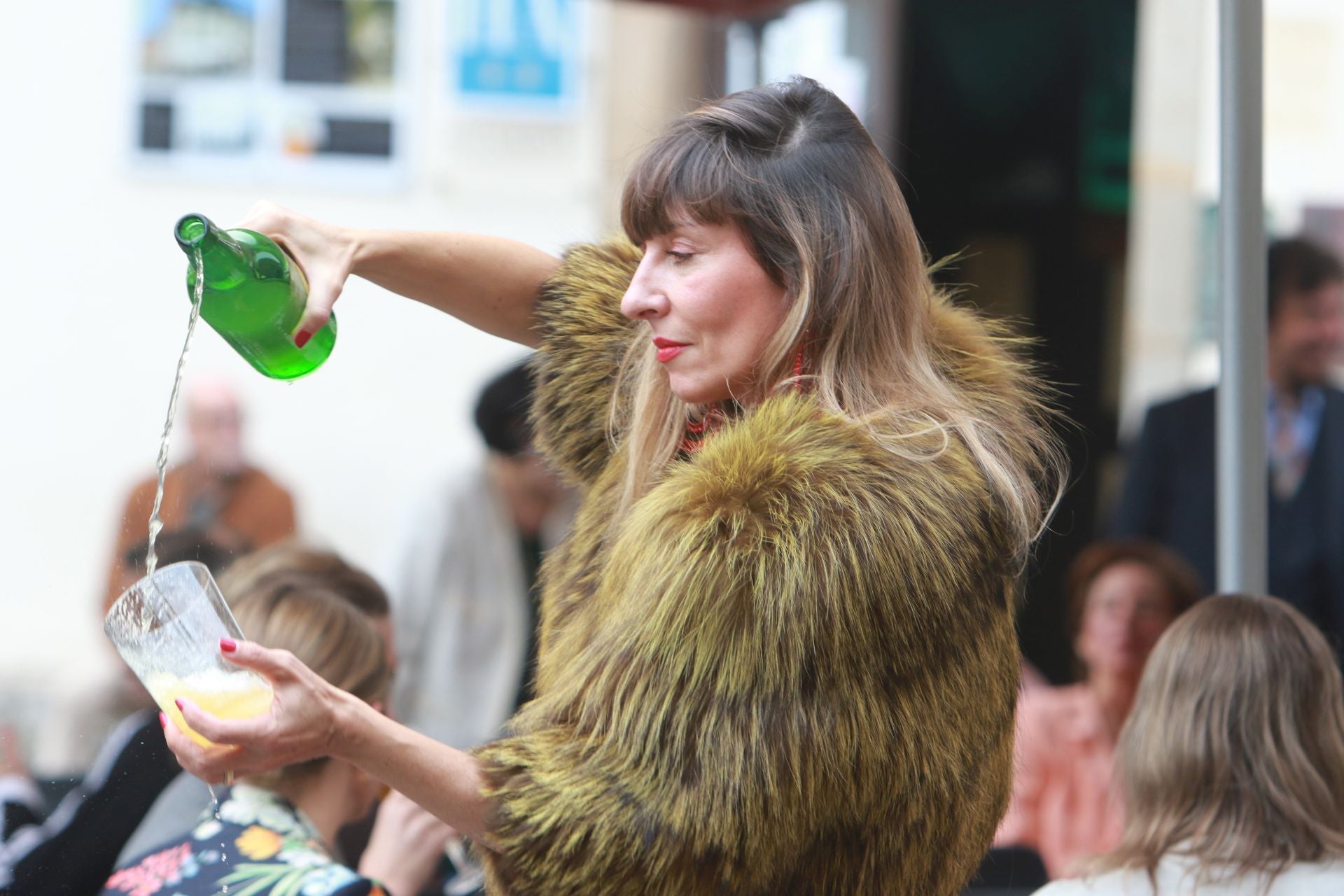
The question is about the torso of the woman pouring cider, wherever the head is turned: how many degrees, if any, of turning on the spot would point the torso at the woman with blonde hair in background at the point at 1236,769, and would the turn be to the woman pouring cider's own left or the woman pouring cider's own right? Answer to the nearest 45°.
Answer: approximately 135° to the woman pouring cider's own right

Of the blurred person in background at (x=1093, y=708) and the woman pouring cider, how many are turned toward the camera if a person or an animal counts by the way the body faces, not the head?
1

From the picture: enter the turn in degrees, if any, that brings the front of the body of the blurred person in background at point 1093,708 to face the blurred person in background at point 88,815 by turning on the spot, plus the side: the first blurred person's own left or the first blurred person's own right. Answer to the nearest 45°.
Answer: approximately 45° to the first blurred person's own right

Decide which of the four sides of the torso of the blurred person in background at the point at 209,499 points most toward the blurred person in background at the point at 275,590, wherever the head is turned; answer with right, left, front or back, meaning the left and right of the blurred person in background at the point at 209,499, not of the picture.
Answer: front

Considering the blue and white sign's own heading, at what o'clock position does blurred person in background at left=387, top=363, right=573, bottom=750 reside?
The blurred person in background is roughly at 12 o'clock from the blue and white sign.

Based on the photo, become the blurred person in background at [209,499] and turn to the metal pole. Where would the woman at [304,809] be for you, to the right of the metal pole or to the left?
right

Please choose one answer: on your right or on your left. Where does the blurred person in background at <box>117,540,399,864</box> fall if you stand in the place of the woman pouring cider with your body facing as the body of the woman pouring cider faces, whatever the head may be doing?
on your right
